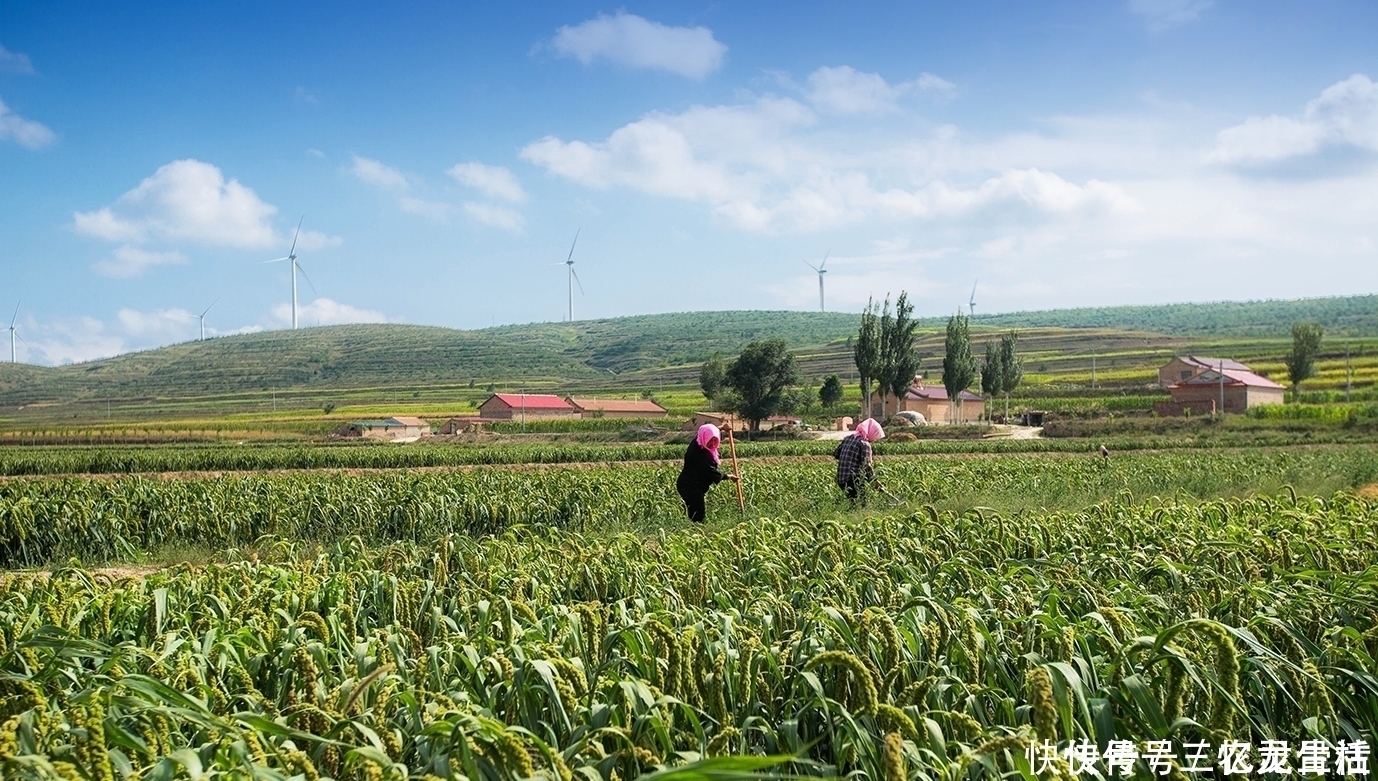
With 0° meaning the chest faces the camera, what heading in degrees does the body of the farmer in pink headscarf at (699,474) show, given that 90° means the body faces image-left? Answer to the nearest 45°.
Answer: approximately 270°

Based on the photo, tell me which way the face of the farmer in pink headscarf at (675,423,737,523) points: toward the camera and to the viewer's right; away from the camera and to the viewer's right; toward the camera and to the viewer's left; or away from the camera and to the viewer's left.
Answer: toward the camera and to the viewer's right

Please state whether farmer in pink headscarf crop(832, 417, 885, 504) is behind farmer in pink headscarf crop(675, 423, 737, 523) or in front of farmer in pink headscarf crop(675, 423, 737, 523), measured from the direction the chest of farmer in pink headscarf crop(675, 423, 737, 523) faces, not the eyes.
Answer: in front
